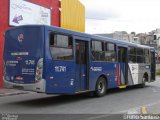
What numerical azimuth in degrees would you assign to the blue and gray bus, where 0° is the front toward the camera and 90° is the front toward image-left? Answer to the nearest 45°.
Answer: approximately 225°
